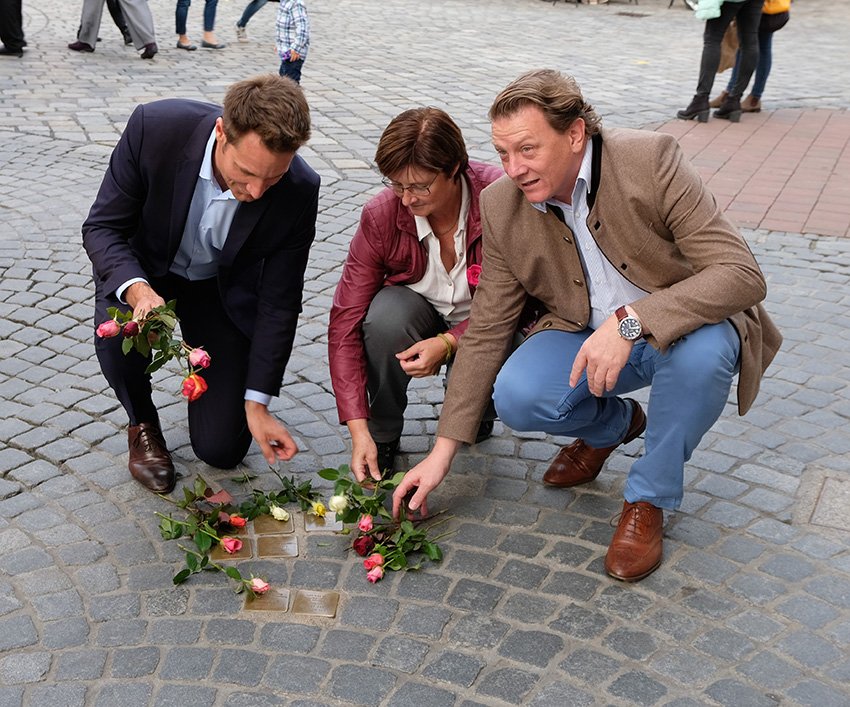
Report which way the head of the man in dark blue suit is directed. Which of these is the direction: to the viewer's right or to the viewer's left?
to the viewer's right

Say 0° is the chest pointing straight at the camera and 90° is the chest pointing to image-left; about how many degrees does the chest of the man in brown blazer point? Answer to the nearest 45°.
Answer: approximately 45°

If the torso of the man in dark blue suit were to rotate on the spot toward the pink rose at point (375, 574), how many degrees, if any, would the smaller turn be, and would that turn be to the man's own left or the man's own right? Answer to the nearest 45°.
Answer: approximately 45° to the man's own left

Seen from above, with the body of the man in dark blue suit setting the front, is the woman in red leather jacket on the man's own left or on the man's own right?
on the man's own left

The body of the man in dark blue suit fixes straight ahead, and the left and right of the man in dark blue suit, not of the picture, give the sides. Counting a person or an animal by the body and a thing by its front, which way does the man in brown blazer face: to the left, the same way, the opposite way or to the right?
to the right

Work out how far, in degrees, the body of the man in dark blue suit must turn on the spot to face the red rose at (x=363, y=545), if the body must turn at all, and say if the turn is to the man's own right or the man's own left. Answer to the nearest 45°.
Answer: approximately 45° to the man's own left

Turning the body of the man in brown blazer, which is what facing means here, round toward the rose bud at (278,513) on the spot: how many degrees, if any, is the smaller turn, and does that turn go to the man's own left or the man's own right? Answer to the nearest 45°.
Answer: approximately 45° to the man's own right
